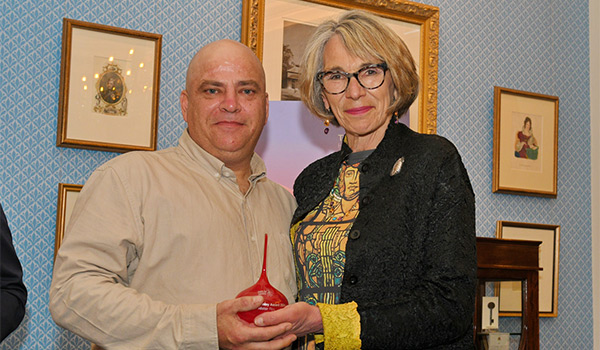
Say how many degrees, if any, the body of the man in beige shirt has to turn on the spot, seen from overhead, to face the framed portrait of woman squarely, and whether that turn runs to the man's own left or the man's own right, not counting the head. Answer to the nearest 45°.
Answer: approximately 90° to the man's own left

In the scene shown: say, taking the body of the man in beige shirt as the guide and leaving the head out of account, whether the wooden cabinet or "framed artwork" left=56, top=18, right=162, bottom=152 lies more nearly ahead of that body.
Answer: the wooden cabinet

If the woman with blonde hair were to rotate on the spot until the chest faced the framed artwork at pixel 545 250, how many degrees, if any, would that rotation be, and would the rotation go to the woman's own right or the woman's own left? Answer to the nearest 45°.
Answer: approximately 180°

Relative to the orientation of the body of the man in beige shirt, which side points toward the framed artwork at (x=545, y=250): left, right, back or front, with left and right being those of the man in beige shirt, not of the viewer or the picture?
left

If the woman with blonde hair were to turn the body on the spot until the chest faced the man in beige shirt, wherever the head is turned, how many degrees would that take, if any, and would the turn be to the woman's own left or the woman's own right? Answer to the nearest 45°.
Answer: approximately 45° to the woman's own right

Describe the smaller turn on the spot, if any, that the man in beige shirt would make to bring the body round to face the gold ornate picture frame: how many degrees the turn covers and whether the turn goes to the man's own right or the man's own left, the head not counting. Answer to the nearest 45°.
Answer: approximately 90° to the man's own left

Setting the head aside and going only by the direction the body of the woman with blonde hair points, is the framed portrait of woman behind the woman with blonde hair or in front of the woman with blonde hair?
behind

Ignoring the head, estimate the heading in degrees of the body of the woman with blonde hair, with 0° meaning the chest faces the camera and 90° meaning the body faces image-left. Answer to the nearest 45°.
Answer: approximately 45°

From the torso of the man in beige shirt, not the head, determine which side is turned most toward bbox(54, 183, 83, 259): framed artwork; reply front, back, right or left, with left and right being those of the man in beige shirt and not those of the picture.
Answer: back

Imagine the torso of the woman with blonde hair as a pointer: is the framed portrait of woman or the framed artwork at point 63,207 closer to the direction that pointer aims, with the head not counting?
the framed artwork

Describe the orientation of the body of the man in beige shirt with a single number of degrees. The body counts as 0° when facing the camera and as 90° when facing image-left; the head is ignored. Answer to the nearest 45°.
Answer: approximately 315°

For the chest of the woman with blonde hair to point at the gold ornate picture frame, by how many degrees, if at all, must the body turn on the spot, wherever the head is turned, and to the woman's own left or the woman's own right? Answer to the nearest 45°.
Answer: approximately 135° to the woman's own right
